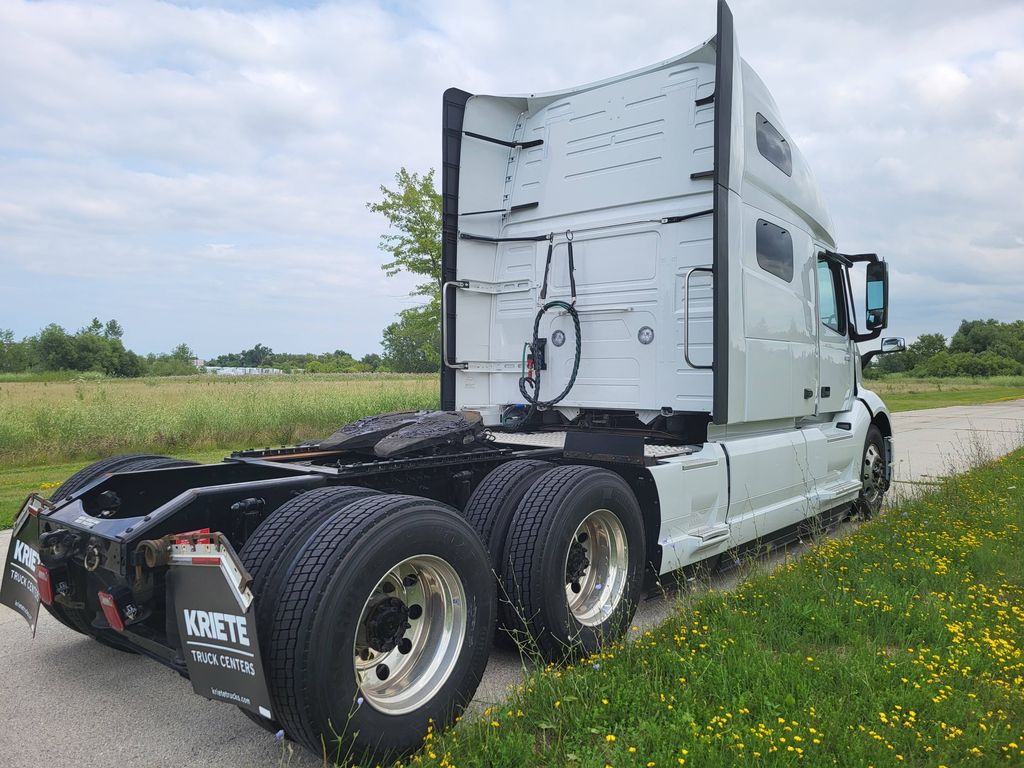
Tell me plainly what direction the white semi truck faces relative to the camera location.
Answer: facing away from the viewer and to the right of the viewer

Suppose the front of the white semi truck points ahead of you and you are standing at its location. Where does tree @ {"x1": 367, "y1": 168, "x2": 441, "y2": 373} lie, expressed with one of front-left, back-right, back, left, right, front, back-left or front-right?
front-left
